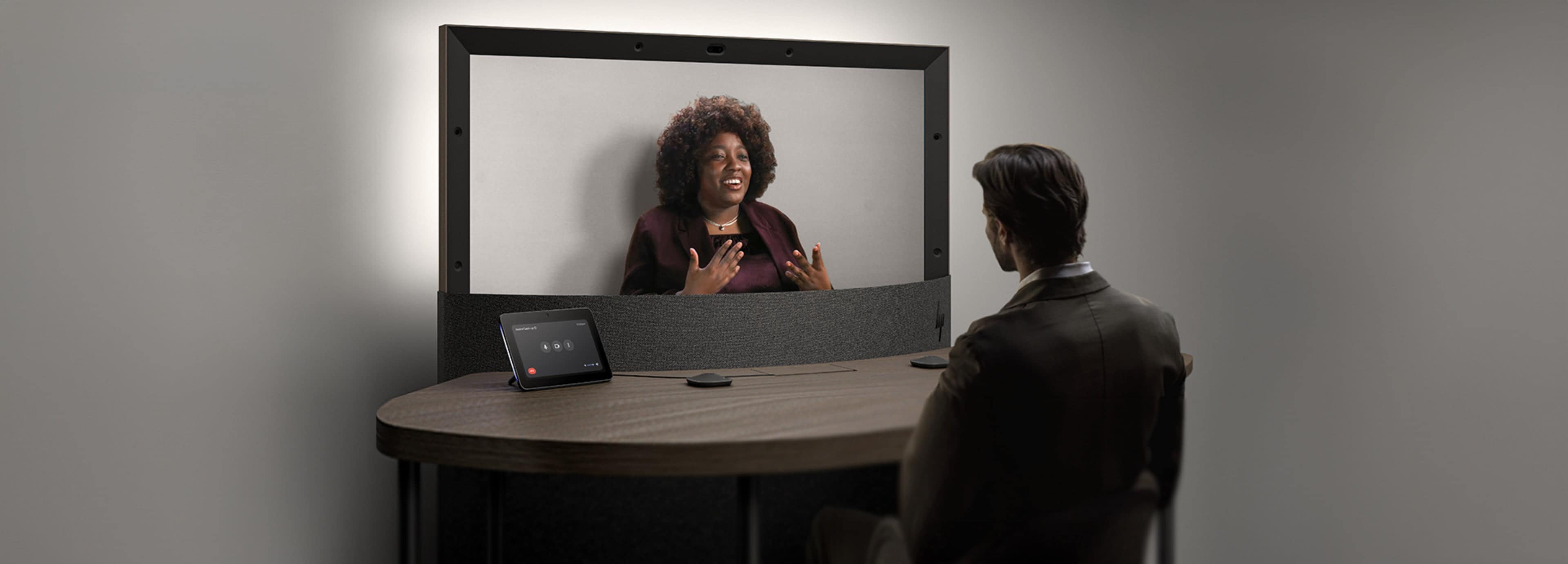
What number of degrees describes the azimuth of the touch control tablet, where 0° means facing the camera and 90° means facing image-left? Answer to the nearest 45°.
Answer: approximately 315°

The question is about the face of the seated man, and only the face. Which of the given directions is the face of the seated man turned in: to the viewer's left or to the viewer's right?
to the viewer's left

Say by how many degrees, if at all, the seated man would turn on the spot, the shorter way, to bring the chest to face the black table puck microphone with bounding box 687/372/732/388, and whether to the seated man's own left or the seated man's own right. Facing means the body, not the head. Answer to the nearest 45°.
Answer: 0° — they already face it

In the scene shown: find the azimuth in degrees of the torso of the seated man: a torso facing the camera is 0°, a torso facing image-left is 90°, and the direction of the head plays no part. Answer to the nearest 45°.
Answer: approximately 135°
